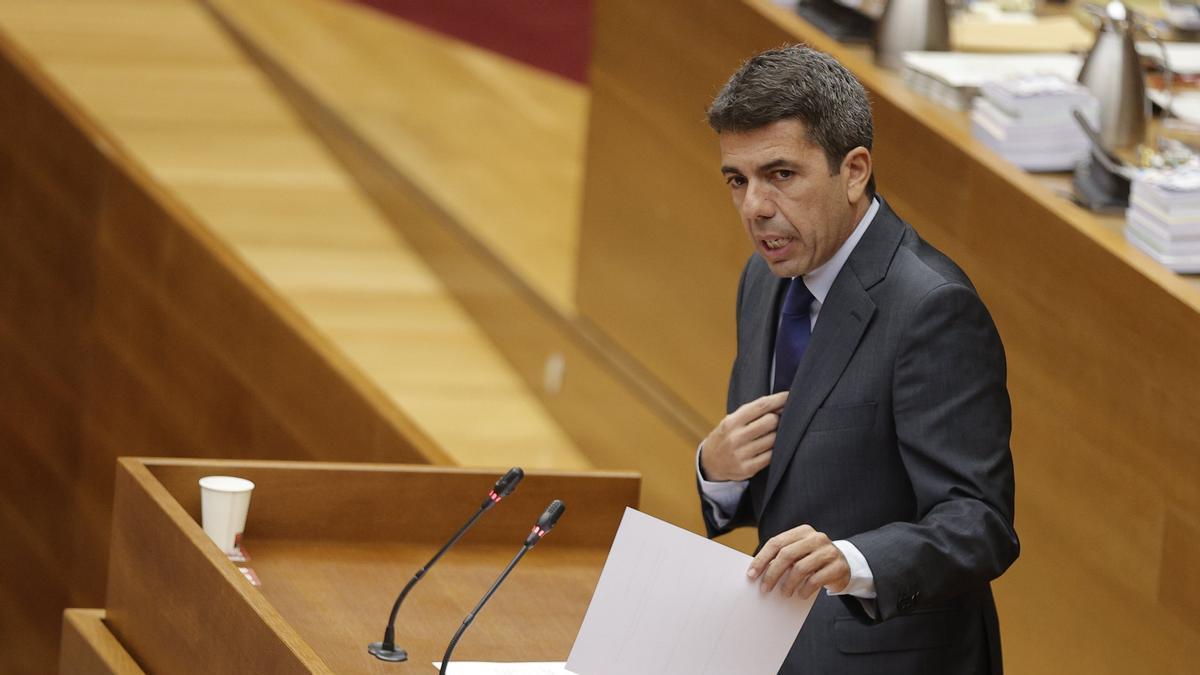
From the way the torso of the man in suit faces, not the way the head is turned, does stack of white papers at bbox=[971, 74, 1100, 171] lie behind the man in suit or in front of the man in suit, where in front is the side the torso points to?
behind

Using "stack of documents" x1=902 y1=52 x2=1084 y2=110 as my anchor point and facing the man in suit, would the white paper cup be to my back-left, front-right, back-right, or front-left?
front-right

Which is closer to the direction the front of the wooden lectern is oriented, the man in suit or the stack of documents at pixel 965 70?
the man in suit

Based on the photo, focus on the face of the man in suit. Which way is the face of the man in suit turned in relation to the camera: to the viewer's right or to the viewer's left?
to the viewer's left

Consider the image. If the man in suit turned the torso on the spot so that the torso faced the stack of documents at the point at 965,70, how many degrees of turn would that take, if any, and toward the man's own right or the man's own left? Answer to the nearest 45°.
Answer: approximately 135° to the man's own right

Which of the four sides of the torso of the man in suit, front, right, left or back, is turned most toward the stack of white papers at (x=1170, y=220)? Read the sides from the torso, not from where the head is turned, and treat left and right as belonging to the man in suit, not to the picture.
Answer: back

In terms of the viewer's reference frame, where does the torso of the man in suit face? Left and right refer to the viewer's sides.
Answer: facing the viewer and to the left of the viewer
